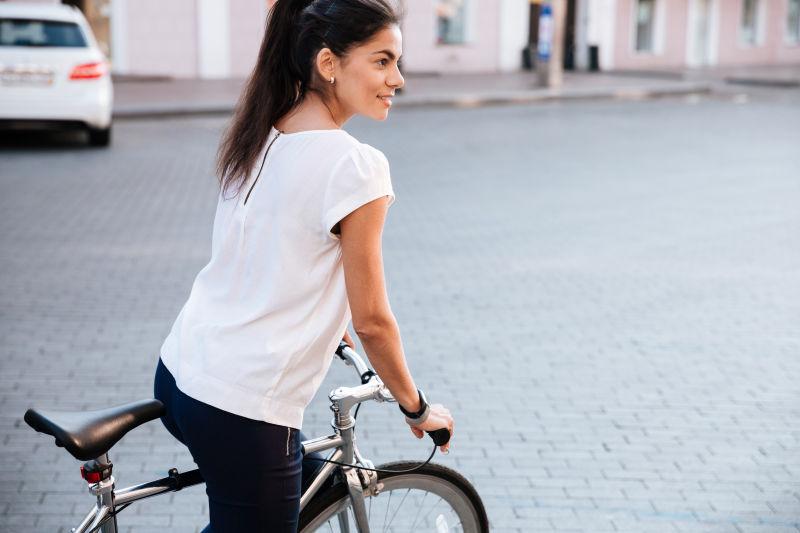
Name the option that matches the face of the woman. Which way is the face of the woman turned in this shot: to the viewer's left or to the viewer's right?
to the viewer's right

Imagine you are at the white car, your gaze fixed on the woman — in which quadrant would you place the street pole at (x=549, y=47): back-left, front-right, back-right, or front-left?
back-left

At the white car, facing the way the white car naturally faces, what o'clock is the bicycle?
The bicycle is roughly at 6 o'clock from the white car.

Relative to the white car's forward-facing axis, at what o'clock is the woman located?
The woman is roughly at 6 o'clock from the white car.

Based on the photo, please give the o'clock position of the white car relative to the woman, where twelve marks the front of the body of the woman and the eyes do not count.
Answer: The white car is roughly at 10 o'clock from the woman.

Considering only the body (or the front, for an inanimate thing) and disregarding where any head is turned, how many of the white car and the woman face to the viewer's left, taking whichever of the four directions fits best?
0

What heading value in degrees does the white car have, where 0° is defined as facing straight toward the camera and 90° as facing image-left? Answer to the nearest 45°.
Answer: approximately 180°

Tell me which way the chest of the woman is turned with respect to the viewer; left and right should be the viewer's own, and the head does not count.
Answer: facing away from the viewer and to the right of the viewer
